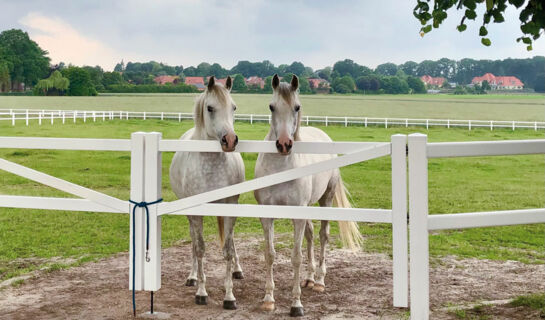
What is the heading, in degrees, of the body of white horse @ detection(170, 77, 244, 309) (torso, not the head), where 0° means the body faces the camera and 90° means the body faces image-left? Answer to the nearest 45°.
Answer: approximately 0°

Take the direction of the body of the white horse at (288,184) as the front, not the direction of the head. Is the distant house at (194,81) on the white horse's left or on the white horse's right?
on the white horse's right

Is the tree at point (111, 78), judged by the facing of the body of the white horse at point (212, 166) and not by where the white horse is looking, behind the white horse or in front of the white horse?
behind

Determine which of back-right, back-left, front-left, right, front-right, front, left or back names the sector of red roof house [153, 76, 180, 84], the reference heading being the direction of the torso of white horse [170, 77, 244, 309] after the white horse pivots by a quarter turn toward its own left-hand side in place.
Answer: left

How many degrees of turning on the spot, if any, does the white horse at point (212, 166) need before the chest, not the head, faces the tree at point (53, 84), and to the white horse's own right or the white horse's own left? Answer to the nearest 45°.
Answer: approximately 180°

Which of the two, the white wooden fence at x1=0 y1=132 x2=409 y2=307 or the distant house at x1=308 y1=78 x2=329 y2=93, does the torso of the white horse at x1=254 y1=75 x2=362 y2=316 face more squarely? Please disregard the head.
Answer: the white wooden fence

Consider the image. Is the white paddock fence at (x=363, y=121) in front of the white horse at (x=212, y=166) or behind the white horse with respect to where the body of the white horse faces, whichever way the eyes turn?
behind

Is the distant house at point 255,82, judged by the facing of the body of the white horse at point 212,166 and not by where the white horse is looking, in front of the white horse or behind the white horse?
behind

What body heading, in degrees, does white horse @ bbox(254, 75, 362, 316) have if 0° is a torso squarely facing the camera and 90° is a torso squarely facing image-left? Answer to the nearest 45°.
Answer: approximately 45°
